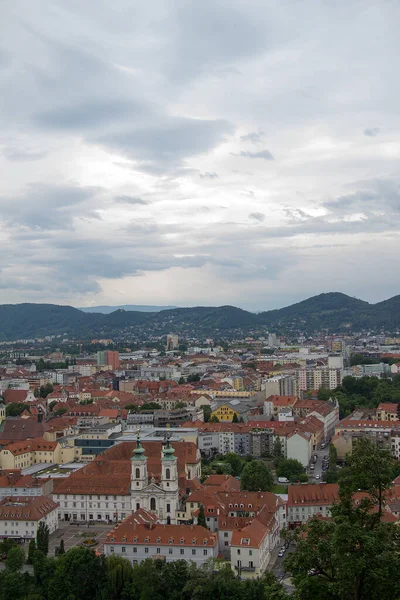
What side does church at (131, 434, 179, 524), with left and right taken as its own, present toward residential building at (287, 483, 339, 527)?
left

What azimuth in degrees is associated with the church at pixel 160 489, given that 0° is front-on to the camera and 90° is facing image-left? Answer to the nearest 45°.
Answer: approximately 0°

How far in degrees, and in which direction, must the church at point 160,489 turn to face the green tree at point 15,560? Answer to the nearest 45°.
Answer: approximately 45° to its right

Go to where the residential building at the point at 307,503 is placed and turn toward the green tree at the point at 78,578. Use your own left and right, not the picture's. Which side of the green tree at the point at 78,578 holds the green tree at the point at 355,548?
left

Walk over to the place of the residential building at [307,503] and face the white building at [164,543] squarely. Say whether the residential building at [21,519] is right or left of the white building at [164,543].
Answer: right

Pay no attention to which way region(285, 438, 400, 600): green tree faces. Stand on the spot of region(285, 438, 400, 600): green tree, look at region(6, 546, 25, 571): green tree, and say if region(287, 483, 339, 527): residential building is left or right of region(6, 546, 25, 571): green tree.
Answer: right

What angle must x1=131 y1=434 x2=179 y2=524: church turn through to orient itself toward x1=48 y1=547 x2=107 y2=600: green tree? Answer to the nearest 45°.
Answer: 0° — it already faces it
